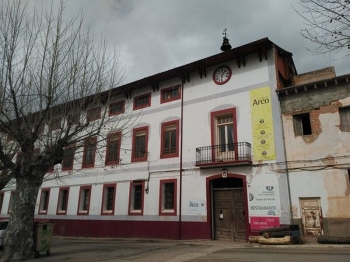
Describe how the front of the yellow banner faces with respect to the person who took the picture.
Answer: facing the viewer

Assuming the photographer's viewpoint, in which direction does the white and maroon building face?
facing the viewer and to the left of the viewer

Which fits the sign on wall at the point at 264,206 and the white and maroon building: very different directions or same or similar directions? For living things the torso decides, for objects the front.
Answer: same or similar directions

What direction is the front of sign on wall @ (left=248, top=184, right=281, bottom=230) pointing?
toward the camera

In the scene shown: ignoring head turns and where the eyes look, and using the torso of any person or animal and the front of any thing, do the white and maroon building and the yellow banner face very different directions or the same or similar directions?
same or similar directions

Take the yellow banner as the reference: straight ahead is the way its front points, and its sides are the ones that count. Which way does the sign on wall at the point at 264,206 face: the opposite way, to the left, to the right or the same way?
the same way

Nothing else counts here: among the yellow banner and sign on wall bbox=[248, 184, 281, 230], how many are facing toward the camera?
2
